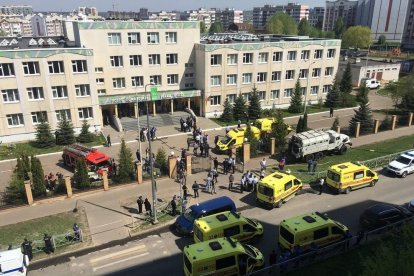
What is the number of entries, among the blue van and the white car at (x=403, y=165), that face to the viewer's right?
0

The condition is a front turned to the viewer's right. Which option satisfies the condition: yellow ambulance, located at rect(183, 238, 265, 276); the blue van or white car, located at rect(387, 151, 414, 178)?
the yellow ambulance

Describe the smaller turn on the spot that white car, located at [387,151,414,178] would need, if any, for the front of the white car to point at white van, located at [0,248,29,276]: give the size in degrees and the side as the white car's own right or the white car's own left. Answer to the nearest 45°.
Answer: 0° — it already faces it

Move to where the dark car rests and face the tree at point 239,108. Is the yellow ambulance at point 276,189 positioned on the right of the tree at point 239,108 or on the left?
left

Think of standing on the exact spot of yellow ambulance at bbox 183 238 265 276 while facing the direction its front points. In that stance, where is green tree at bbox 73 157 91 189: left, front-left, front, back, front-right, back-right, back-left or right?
back-left

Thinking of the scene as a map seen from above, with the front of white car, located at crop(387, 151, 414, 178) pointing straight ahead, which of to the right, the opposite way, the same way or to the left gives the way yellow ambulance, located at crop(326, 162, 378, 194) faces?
the opposite way

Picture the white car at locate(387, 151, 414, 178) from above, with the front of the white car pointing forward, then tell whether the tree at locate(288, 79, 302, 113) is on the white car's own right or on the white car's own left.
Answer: on the white car's own right
